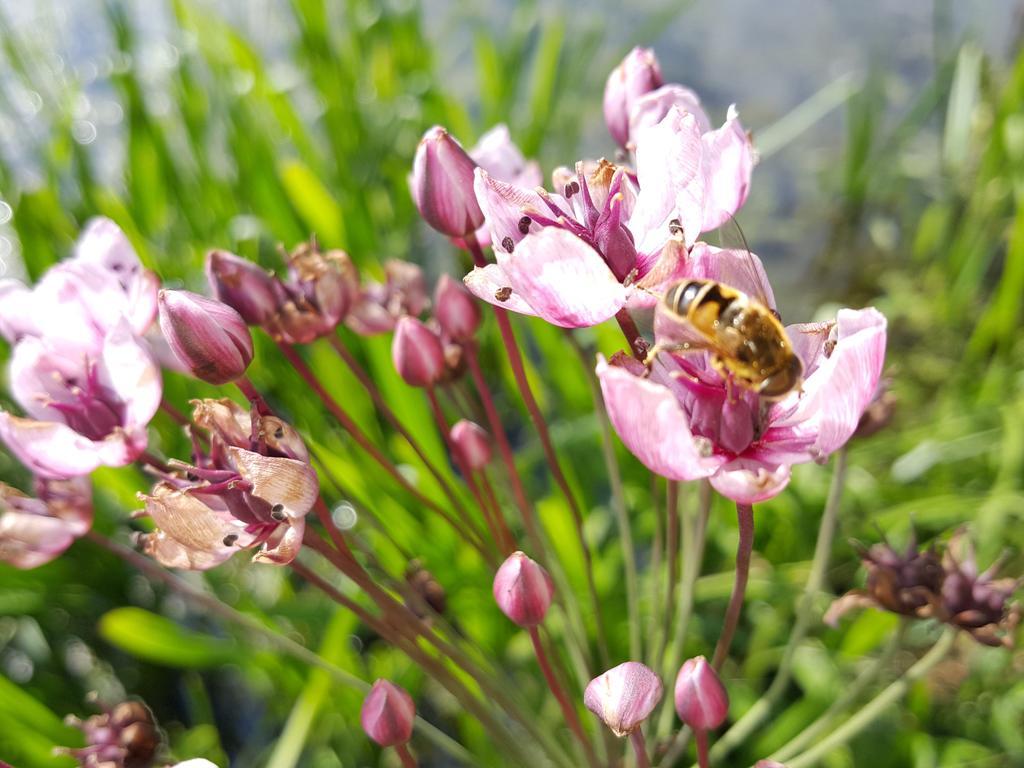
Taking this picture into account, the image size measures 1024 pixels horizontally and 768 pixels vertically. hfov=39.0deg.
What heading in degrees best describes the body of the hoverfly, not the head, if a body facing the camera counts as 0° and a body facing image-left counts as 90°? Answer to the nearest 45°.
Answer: approximately 315°
